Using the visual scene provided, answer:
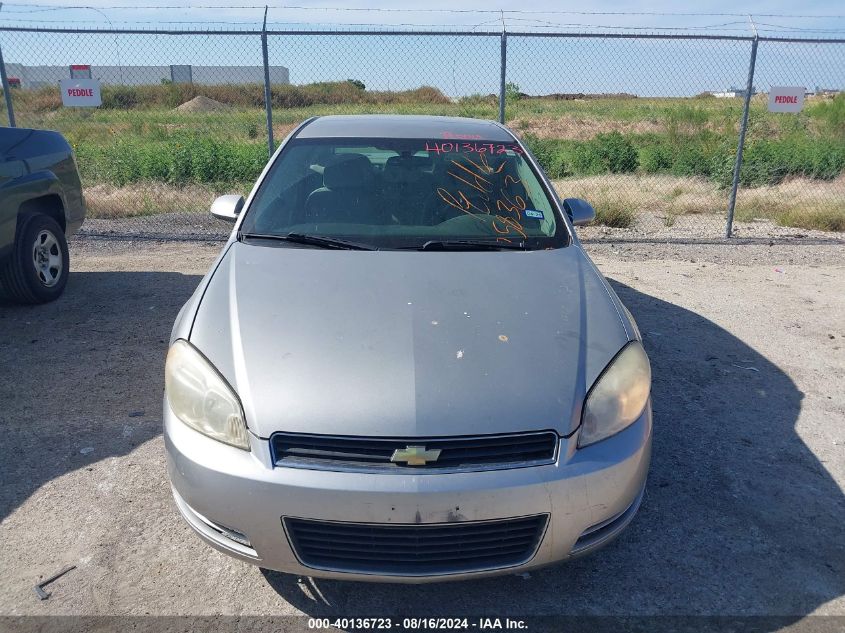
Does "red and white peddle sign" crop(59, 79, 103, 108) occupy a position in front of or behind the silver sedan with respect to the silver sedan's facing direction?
behind

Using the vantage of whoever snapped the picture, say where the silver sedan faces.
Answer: facing the viewer

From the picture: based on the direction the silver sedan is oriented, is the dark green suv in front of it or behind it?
behind

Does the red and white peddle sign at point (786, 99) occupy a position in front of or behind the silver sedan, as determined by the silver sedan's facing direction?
behind

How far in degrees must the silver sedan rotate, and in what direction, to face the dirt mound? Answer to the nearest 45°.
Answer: approximately 180°
